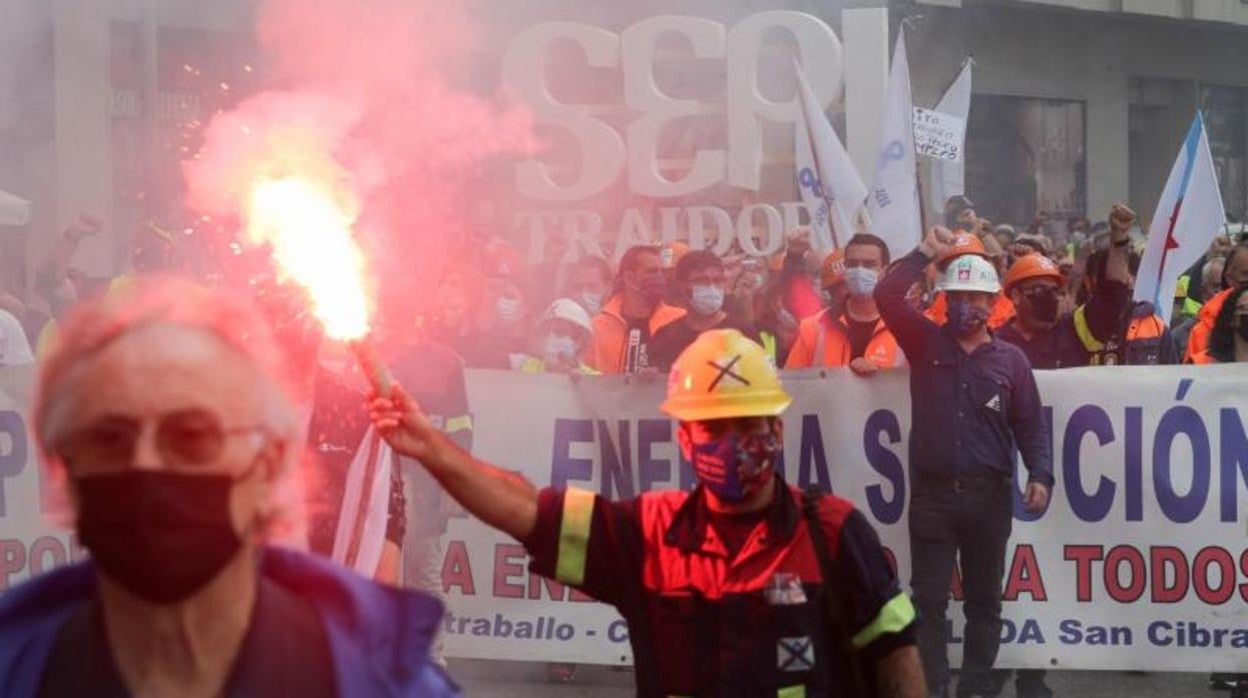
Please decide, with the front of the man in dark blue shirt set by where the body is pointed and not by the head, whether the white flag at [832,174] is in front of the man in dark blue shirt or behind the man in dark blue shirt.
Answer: behind

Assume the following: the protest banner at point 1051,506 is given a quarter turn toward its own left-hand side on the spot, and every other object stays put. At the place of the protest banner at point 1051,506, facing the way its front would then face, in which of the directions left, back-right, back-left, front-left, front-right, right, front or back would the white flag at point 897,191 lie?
left

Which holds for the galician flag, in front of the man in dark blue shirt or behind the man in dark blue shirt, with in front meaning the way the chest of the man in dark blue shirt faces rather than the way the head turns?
behind

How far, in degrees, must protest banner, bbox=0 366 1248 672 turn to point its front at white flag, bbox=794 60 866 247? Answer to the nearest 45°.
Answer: approximately 180°

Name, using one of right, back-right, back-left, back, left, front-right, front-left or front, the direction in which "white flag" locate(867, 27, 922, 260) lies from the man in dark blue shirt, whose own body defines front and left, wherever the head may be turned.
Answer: back

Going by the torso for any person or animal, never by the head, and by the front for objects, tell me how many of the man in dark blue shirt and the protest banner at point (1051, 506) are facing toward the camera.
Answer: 2

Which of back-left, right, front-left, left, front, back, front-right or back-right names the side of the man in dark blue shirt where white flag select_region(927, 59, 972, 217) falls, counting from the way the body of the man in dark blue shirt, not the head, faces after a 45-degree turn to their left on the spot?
back-left

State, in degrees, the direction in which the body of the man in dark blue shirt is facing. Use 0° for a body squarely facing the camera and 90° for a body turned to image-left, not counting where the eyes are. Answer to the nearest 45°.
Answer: approximately 0°
